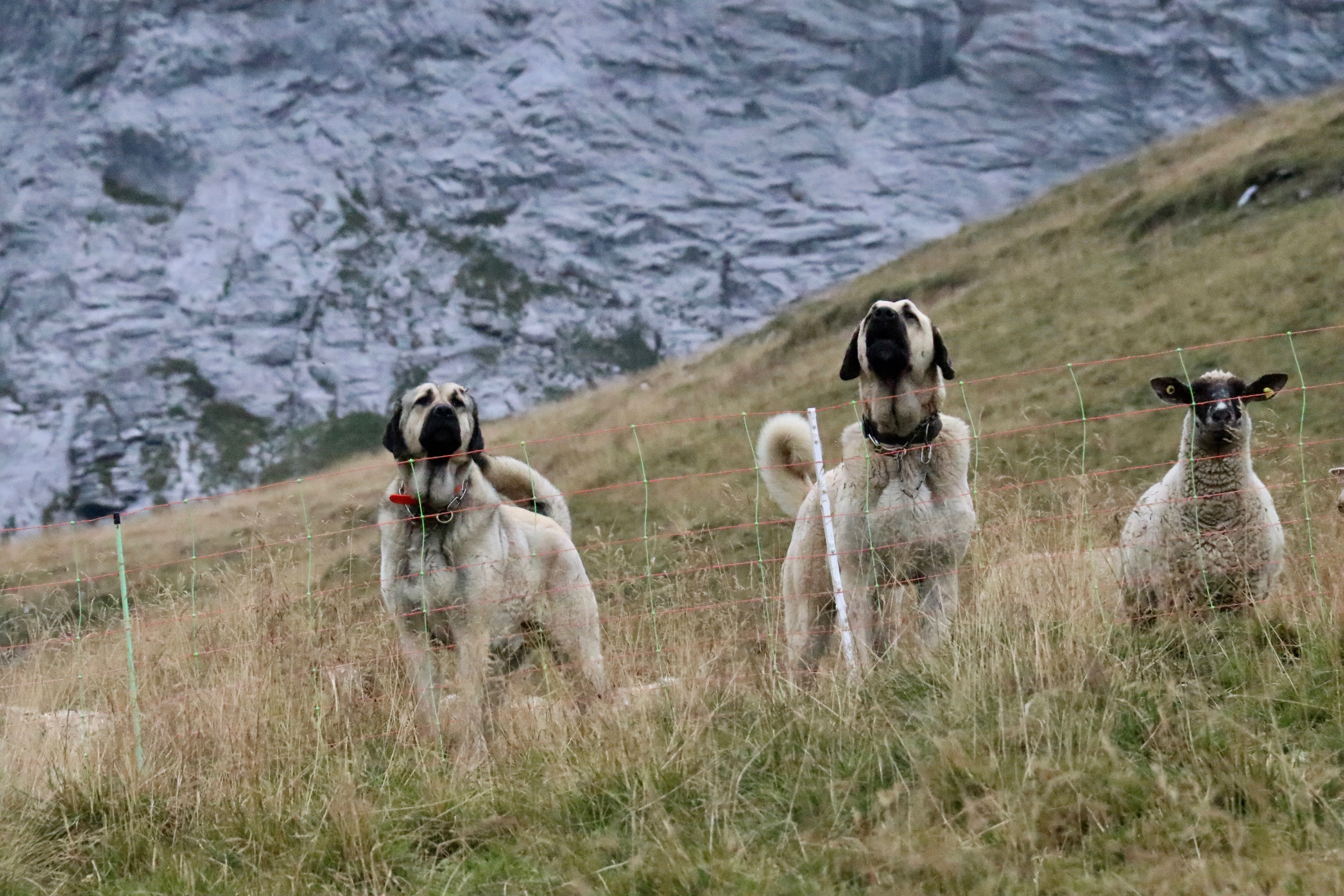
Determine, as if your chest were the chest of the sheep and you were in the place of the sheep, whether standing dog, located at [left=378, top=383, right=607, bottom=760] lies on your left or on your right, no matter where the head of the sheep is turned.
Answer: on your right

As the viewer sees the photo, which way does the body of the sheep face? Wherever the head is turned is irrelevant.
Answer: toward the camera

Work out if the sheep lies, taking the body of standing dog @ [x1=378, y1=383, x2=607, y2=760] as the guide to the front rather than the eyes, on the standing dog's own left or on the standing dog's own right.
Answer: on the standing dog's own left

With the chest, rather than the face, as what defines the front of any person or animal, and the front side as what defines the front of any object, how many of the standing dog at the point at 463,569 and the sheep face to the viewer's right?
0

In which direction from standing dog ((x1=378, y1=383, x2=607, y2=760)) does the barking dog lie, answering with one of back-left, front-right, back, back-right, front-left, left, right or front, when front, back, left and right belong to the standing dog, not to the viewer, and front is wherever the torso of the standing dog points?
back-left

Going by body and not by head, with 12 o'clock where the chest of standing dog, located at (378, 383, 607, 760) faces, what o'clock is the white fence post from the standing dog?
The white fence post is roughly at 8 o'clock from the standing dog.

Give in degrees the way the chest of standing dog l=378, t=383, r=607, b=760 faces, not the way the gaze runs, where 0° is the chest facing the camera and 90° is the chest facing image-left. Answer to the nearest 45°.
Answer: approximately 45°

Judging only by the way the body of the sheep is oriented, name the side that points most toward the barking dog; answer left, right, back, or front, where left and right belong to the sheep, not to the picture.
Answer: right
